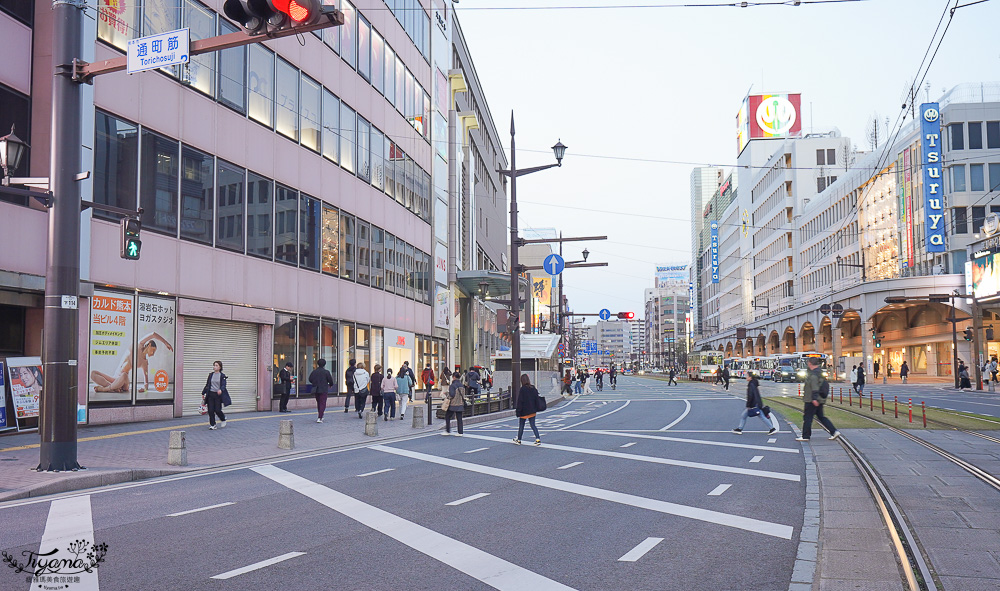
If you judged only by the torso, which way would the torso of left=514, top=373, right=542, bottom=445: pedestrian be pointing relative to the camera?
away from the camera

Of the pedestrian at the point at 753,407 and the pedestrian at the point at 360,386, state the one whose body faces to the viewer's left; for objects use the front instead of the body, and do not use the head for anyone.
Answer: the pedestrian at the point at 753,407

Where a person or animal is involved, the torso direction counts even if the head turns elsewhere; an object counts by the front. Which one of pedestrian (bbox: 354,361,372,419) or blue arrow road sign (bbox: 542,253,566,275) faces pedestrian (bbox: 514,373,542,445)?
the blue arrow road sign

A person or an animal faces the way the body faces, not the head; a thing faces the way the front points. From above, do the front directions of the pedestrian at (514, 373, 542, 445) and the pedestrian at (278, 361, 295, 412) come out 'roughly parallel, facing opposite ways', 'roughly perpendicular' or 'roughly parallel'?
roughly perpendicular
